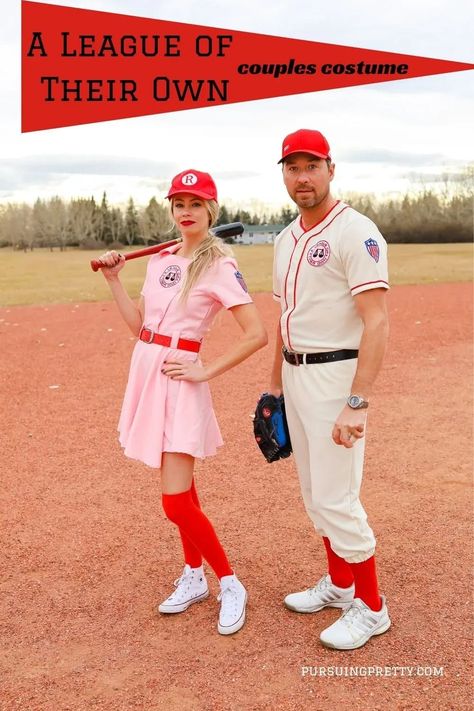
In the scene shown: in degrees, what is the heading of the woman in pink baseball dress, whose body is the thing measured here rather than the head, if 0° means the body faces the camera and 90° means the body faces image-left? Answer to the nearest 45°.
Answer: approximately 45°

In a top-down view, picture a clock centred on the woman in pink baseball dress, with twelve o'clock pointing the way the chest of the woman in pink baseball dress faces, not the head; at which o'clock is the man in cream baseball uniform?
The man in cream baseball uniform is roughly at 8 o'clock from the woman in pink baseball dress.

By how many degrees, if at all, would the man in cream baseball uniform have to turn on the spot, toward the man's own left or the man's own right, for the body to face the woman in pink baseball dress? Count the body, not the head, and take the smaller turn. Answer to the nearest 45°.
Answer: approximately 45° to the man's own right

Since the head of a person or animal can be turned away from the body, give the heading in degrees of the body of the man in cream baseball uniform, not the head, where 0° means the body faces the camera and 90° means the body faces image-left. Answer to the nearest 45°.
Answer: approximately 45°
